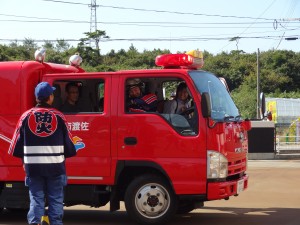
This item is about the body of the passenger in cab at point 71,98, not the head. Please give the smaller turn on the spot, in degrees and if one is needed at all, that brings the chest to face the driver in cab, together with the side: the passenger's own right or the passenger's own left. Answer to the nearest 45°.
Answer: approximately 45° to the passenger's own left

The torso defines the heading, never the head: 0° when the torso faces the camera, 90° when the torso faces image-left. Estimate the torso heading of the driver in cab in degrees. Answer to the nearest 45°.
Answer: approximately 315°

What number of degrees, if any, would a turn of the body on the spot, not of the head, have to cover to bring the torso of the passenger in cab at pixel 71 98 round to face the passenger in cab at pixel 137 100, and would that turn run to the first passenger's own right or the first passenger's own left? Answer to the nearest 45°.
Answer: approximately 45° to the first passenger's own left

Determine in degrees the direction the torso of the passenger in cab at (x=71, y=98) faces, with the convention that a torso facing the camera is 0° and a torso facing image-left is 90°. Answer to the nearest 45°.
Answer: approximately 315°

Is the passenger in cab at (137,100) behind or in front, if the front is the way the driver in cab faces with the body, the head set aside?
behind
